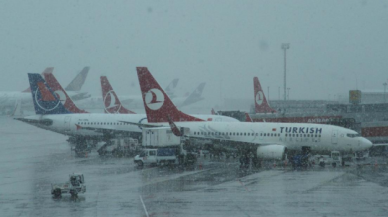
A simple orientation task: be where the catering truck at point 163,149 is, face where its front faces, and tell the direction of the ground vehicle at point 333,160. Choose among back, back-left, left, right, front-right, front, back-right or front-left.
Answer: back

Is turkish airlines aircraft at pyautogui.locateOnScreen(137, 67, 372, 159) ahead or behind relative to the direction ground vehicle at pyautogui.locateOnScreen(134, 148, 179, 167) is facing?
behind

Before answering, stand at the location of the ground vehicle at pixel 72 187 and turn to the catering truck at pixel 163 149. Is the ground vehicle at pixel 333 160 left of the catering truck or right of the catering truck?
right

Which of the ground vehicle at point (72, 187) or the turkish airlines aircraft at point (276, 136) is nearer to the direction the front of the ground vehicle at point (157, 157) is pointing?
the ground vehicle

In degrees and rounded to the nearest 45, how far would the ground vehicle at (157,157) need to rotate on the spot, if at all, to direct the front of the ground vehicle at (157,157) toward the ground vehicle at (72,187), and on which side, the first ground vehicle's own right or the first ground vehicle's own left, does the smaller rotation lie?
approximately 90° to the first ground vehicle's own left

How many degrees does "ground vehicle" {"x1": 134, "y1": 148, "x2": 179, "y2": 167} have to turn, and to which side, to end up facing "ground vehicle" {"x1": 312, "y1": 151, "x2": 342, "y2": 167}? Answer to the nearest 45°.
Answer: approximately 180°

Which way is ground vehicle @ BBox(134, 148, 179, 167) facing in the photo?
to the viewer's left

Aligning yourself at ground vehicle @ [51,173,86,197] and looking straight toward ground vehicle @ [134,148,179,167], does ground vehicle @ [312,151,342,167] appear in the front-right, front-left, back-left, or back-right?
front-right

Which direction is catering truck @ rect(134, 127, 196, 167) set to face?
to the viewer's left
